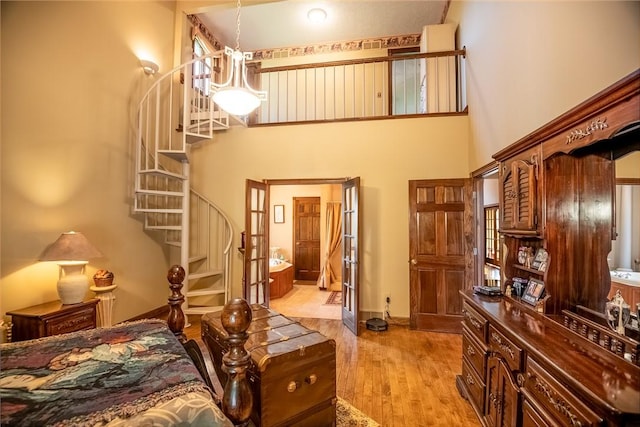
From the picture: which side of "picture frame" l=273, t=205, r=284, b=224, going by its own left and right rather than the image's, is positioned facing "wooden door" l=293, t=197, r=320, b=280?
left

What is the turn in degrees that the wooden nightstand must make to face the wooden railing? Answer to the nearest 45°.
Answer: approximately 45° to its left

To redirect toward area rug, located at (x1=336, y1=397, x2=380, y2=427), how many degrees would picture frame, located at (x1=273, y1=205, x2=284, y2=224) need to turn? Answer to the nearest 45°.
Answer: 0° — it already faces it

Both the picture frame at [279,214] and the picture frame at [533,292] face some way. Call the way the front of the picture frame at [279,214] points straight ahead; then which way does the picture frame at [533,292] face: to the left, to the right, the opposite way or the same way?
to the right

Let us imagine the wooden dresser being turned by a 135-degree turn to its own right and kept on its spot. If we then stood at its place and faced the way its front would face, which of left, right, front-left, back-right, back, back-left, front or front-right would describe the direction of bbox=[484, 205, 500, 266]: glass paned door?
front

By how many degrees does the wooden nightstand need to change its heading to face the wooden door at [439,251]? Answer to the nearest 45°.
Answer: approximately 45° to its left

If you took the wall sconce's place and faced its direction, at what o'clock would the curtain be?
The curtain is roughly at 10 o'clock from the wall sconce.

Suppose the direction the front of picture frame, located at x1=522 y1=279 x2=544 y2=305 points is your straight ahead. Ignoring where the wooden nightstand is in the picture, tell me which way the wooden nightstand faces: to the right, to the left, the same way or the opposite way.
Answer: the opposite way

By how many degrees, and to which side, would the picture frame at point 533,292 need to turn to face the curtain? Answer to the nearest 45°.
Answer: approximately 90° to its right

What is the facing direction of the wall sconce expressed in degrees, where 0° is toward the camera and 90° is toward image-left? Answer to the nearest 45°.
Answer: approximately 315°
